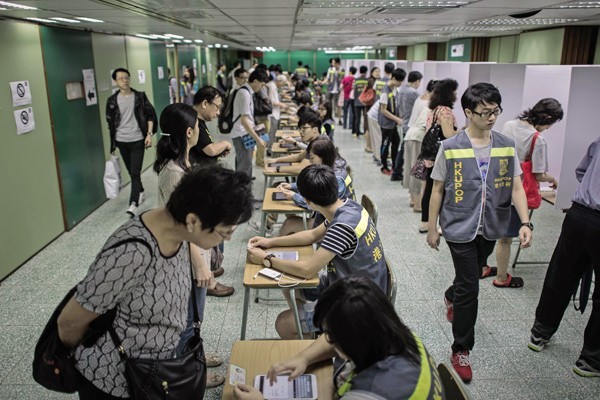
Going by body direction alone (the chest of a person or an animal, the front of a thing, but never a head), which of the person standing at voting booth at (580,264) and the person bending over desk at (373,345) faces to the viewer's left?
the person bending over desk

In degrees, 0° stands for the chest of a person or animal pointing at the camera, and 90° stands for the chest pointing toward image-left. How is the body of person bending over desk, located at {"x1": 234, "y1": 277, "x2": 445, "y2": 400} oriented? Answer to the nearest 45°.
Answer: approximately 90°

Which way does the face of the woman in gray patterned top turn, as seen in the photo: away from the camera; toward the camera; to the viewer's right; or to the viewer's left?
to the viewer's right

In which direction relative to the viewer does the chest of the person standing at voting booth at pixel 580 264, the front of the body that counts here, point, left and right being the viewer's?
facing to the right of the viewer

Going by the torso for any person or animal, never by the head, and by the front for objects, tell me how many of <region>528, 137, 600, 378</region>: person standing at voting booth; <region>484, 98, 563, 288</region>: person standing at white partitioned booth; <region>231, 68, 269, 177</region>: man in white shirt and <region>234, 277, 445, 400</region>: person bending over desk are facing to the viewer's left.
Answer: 1

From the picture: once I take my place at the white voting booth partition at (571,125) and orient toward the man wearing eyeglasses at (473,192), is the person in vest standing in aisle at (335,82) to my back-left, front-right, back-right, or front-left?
back-right

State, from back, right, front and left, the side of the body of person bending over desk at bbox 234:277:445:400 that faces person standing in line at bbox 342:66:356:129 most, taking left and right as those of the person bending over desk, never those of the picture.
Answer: right

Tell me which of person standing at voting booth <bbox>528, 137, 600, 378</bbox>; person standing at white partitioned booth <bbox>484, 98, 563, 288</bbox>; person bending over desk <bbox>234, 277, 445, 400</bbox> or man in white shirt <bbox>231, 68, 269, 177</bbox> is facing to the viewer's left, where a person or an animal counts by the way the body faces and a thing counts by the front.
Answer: the person bending over desk
